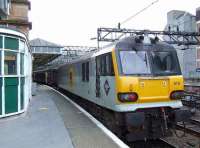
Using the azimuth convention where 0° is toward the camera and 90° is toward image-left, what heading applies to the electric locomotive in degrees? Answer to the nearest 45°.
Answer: approximately 315°
